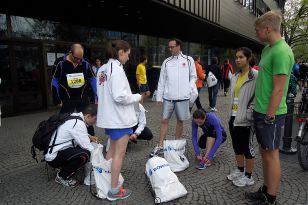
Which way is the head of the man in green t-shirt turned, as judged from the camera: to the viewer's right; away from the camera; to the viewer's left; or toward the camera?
to the viewer's left

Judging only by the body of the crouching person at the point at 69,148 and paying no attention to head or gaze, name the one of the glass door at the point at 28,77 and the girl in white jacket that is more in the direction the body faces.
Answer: the girl in white jacket

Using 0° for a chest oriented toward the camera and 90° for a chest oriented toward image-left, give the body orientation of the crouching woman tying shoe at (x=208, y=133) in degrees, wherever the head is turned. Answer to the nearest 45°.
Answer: approximately 45°

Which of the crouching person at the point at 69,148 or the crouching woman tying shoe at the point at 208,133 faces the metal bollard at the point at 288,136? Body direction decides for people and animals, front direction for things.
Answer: the crouching person

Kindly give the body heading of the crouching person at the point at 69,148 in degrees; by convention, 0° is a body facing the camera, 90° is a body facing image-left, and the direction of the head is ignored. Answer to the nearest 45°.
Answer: approximately 270°

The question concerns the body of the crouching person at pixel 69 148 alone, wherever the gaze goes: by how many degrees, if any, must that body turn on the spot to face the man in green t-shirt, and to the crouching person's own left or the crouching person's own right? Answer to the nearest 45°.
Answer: approximately 45° to the crouching person's own right

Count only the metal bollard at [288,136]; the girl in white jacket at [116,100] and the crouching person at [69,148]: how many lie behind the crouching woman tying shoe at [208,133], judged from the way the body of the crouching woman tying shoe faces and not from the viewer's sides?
1

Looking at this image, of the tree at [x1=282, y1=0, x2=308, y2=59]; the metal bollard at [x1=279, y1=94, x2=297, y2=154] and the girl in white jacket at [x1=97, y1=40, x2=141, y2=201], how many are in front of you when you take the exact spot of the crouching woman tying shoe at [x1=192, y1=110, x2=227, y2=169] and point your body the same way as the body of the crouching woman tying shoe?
1

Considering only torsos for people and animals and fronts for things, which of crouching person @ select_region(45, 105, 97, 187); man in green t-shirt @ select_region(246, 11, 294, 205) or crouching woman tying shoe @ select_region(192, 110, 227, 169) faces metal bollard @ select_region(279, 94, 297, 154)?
the crouching person

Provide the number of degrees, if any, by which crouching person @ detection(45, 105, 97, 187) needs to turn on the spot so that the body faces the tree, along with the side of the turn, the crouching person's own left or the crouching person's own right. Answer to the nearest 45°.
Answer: approximately 45° to the crouching person's own left
